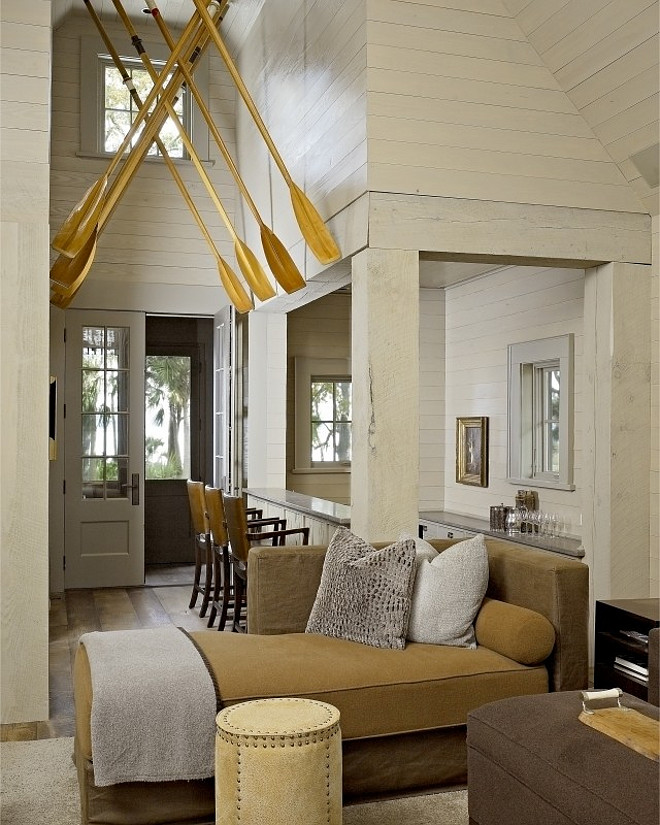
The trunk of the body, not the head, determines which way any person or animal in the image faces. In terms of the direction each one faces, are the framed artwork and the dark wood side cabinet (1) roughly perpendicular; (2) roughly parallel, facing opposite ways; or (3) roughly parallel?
roughly parallel

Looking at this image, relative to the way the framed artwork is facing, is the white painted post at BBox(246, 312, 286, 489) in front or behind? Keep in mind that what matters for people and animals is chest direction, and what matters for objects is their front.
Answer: in front

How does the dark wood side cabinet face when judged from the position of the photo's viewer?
facing the viewer and to the left of the viewer

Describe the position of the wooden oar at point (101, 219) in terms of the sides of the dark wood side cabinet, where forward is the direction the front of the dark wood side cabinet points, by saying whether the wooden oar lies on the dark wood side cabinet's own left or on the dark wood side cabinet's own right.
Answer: on the dark wood side cabinet's own right

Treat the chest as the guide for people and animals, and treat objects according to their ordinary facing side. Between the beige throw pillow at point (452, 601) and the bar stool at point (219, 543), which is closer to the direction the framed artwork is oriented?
the bar stool

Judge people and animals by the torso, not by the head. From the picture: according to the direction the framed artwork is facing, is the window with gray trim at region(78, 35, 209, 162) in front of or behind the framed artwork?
in front

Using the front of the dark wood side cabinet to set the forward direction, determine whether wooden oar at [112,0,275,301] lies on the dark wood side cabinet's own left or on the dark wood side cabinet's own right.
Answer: on the dark wood side cabinet's own right

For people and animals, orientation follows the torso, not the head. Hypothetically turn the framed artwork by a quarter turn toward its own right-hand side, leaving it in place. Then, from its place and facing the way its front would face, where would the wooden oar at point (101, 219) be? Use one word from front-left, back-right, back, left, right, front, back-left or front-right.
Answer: left

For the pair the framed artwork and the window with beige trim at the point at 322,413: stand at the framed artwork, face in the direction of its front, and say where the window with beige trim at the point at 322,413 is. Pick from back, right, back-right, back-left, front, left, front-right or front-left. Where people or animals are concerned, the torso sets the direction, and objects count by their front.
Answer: right

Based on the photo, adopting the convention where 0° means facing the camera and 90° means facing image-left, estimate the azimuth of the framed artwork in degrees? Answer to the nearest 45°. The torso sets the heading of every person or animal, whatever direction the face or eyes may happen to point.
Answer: approximately 45°

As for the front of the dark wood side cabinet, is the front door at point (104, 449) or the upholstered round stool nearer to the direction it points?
the upholstered round stool

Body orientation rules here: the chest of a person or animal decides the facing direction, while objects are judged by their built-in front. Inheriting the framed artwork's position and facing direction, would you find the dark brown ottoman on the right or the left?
on its left

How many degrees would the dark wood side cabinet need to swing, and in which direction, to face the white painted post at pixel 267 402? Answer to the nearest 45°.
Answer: approximately 90° to its right

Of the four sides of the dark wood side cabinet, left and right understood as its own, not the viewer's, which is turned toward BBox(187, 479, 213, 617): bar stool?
right
